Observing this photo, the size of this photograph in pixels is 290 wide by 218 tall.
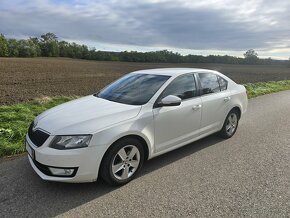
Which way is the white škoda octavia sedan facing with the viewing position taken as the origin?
facing the viewer and to the left of the viewer
